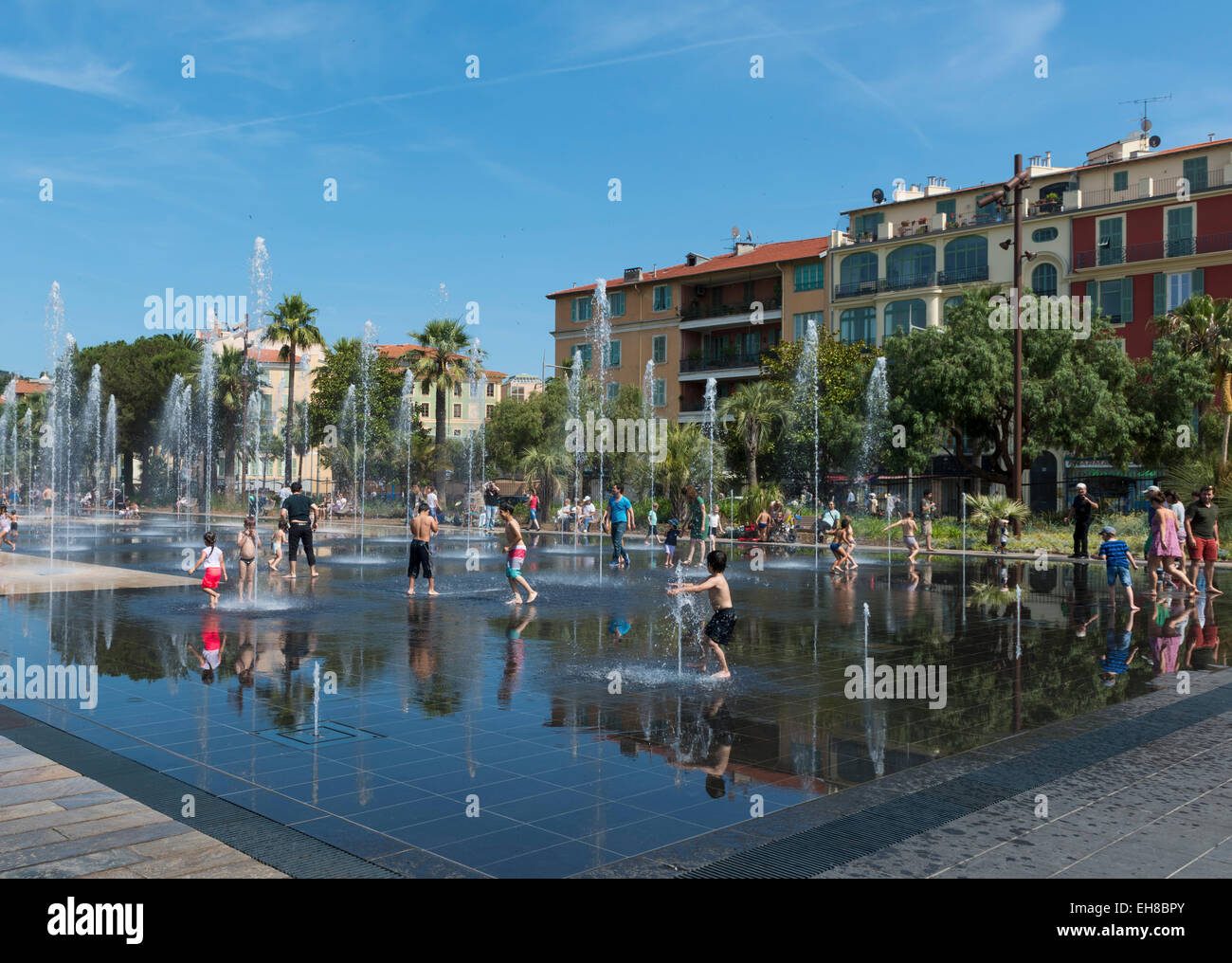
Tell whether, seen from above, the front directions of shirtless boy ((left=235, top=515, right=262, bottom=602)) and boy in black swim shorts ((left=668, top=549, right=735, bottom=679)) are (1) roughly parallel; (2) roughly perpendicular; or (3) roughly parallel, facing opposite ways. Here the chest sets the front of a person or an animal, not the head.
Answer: roughly perpendicular

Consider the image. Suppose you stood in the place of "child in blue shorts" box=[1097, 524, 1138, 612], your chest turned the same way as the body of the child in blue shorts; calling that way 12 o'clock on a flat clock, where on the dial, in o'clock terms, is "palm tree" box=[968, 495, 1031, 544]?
The palm tree is roughly at 1 o'clock from the child in blue shorts.

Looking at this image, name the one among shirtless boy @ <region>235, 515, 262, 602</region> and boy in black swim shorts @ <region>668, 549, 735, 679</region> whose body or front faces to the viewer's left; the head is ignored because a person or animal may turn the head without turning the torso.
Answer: the boy in black swim shorts

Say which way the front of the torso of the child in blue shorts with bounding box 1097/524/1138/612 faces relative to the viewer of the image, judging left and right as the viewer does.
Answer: facing away from the viewer and to the left of the viewer

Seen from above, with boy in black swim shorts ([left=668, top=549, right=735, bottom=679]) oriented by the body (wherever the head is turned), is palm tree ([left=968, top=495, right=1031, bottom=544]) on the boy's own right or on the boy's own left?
on the boy's own right

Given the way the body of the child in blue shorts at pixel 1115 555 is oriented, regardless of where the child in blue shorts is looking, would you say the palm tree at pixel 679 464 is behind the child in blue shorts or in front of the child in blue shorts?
in front

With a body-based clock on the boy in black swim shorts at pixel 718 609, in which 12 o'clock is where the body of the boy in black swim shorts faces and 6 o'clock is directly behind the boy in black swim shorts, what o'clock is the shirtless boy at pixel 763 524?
The shirtless boy is roughly at 3 o'clock from the boy in black swim shorts.

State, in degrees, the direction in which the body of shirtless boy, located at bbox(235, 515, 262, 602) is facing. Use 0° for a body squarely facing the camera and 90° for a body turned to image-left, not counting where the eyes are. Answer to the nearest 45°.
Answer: approximately 0°

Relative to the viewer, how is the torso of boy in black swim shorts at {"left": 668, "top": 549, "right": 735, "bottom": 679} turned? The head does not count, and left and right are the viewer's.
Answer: facing to the left of the viewer

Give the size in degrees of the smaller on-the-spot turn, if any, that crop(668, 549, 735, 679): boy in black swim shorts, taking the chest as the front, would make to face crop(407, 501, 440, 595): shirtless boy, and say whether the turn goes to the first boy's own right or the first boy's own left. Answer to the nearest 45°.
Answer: approximately 45° to the first boy's own right

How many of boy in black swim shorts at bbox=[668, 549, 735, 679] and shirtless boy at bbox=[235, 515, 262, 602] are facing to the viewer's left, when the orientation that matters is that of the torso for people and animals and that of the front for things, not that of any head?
1

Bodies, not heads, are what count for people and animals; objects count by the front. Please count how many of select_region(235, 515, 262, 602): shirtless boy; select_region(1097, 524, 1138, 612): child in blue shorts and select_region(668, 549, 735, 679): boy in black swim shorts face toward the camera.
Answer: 1
